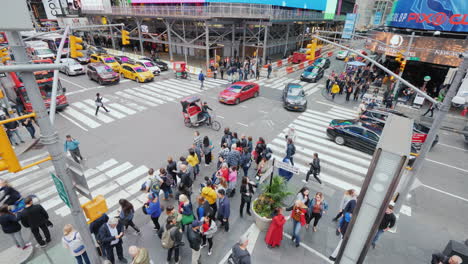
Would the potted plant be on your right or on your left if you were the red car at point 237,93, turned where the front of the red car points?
on your left

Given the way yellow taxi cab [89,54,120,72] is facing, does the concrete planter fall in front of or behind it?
in front

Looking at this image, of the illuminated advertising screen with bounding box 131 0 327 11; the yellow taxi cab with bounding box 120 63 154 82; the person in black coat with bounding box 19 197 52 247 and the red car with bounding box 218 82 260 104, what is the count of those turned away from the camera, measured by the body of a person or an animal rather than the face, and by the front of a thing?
1

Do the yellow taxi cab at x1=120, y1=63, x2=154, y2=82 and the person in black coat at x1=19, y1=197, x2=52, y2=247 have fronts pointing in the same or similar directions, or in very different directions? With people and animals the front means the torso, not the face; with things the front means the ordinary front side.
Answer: very different directions

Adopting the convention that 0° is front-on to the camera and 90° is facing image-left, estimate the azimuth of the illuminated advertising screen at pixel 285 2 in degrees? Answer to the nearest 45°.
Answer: approximately 0°

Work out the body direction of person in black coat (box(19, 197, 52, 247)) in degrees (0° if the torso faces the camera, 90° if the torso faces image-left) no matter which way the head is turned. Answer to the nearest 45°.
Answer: approximately 180°

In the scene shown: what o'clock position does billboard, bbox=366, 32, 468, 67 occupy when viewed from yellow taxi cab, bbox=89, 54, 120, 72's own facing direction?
The billboard is roughly at 12 o'clock from the yellow taxi cab.

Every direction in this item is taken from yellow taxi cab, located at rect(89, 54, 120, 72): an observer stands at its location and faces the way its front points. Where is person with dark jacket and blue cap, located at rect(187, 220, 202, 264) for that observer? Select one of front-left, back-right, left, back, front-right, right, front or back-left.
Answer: front-right

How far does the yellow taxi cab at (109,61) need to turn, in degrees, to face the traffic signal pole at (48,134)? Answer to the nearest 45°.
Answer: approximately 45° to its right

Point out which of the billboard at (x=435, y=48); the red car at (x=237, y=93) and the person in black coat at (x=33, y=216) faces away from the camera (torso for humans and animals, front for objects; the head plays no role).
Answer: the person in black coat

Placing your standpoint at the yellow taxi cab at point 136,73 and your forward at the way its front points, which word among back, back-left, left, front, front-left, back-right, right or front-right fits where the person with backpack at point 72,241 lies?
front-right
